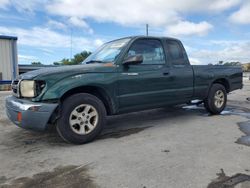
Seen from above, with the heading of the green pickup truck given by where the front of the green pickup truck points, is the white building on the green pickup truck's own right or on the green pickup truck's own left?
on the green pickup truck's own right

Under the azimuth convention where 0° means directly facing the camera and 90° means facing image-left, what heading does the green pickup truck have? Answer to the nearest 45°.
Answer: approximately 45°
